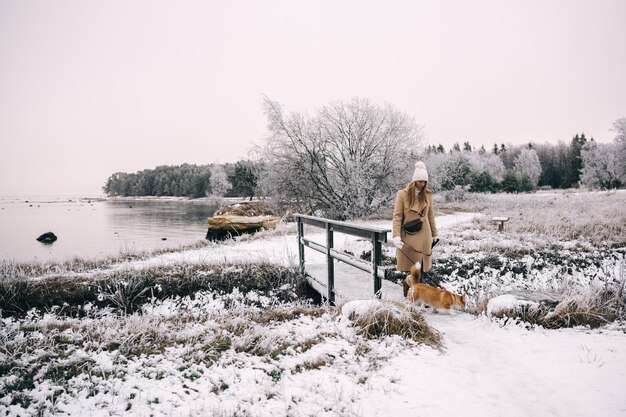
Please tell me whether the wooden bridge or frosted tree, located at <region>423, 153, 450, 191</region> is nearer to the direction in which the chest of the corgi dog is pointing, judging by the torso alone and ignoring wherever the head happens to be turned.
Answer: the frosted tree

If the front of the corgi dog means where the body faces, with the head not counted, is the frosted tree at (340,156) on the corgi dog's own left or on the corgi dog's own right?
on the corgi dog's own left

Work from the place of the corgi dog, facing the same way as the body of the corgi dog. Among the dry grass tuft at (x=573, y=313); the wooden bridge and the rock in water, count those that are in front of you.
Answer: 1

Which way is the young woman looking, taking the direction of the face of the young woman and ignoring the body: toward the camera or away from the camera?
toward the camera

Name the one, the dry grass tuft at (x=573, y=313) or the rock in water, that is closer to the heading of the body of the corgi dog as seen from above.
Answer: the dry grass tuft

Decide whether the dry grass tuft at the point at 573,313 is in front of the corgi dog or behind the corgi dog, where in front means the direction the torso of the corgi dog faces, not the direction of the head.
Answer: in front

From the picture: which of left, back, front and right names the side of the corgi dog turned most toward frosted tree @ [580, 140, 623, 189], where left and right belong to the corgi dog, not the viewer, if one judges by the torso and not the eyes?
left

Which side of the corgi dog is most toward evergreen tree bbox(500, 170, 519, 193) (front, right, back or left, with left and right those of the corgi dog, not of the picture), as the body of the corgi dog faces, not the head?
left

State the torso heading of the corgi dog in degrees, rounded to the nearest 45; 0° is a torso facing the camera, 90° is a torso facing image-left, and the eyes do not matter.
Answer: approximately 270°

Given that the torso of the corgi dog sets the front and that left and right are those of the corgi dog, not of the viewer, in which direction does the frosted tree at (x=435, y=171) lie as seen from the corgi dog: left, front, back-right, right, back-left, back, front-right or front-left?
left

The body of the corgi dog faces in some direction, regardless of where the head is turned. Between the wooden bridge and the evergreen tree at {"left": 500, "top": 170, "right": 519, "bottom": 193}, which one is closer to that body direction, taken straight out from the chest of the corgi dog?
the evergreen tree

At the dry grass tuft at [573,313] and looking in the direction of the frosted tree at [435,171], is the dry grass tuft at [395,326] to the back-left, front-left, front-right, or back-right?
back-left

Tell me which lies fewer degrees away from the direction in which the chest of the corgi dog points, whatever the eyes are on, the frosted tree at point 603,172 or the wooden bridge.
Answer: the frosted tree
